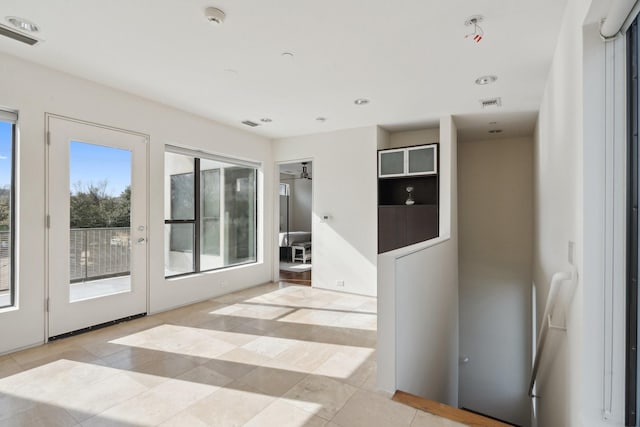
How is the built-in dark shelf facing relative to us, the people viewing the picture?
facing the viewer

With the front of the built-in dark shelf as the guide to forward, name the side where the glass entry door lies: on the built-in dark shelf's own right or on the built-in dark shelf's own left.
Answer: on the built-in dark shelf's own right

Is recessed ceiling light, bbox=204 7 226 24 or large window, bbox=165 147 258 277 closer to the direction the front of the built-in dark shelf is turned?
the recessed ceiling light

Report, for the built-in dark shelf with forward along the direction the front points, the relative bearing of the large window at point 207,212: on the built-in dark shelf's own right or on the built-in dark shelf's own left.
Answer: on the built-in dark shelf's own right

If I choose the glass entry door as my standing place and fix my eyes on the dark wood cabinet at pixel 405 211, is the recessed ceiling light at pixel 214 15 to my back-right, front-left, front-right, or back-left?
front-right

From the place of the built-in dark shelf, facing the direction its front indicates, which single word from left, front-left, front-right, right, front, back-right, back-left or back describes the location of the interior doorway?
back-right

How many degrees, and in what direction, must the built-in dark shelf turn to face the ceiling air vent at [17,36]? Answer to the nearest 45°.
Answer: approximately 45° to its right

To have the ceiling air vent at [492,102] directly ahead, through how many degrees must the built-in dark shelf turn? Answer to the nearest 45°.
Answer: approximately 45° to its left

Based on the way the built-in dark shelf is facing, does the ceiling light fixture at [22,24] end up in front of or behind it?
in front

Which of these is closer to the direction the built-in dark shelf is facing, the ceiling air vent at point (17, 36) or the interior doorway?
the ceiling air vent

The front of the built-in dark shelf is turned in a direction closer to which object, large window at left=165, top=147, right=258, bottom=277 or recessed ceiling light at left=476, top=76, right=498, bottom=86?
the recessed ceiling light

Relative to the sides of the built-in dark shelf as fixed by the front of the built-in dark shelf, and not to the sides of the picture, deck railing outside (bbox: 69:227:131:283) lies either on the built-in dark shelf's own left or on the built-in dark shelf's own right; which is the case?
on the built-in dark shelf's own right
